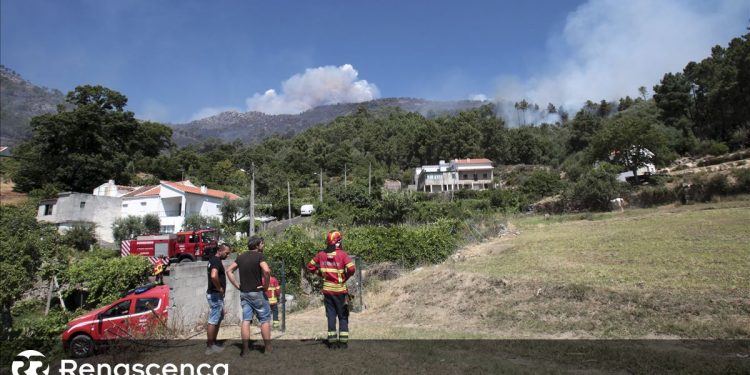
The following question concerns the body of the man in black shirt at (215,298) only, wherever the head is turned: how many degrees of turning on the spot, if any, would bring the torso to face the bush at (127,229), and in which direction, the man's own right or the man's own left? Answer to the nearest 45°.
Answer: approximately 90° to the man's own left

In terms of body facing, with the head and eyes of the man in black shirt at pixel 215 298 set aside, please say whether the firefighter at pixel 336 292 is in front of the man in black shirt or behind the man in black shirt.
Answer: in front

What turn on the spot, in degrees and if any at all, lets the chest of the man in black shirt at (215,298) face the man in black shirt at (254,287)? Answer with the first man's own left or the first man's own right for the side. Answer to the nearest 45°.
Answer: approximately 45° to the first man's own right

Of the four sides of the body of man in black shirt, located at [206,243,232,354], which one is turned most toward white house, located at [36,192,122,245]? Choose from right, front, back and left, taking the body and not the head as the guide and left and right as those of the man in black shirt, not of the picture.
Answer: left

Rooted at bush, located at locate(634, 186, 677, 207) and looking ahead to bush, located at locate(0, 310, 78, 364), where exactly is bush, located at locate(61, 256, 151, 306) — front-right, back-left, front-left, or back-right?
front-right

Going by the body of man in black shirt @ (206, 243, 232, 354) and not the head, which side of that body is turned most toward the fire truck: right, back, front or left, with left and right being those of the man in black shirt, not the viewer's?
left

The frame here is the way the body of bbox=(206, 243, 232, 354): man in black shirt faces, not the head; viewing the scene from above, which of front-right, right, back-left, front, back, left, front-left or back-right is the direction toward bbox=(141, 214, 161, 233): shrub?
left

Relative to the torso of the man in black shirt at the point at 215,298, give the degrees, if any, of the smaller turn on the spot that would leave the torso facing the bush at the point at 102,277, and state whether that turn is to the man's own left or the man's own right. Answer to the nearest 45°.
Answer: approximately 90° to the man's own left

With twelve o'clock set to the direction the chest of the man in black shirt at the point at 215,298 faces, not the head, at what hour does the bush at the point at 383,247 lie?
The bush is roughly at 10 o'clock from the man in black shirt.

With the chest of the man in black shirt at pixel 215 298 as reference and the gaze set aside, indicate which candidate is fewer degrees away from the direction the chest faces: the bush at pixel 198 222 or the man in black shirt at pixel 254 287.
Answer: the man in black shirt

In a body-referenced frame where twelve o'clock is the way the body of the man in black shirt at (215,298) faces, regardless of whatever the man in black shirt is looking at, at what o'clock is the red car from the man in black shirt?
The red car is roughly at 8 o'clock from the man in black shirt.

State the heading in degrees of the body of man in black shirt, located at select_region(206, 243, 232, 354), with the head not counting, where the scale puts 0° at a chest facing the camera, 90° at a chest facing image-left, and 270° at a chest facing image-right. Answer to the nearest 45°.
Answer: approximately 270°

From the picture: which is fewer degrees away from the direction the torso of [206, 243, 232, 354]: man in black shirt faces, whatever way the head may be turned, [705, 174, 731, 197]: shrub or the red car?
the shrub
